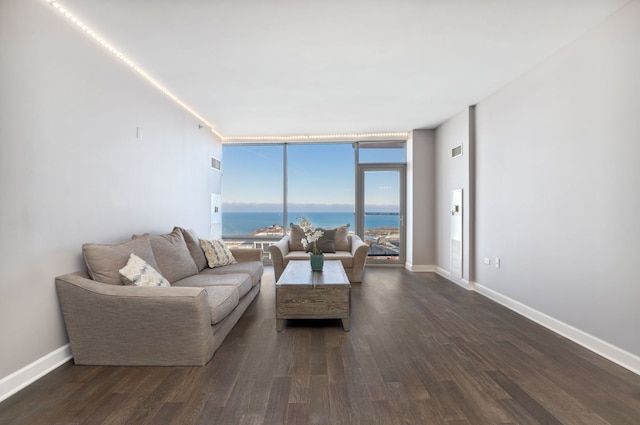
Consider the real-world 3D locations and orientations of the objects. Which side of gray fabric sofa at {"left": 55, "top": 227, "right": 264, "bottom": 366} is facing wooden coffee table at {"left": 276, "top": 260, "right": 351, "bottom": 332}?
front

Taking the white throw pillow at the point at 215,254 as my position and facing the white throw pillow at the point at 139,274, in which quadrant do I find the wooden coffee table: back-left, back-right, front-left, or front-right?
front-left

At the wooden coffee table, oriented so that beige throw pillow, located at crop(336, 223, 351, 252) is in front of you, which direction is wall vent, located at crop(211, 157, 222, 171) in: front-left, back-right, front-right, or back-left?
front-left

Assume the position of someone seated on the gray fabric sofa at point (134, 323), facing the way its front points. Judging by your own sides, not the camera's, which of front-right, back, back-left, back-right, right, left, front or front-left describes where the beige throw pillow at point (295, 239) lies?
front-left

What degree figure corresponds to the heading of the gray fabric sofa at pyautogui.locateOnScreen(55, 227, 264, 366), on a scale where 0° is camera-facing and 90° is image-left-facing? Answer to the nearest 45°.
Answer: approximately 270°

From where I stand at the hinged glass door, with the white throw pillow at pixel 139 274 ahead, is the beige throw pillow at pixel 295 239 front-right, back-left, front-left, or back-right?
front-right

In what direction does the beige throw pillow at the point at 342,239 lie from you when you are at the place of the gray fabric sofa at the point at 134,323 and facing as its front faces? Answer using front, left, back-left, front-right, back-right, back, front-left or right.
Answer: front-left
